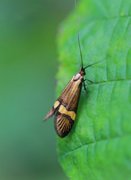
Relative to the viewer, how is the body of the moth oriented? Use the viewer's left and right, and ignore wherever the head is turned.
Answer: facing away from the viewer and to the right of the viewer
